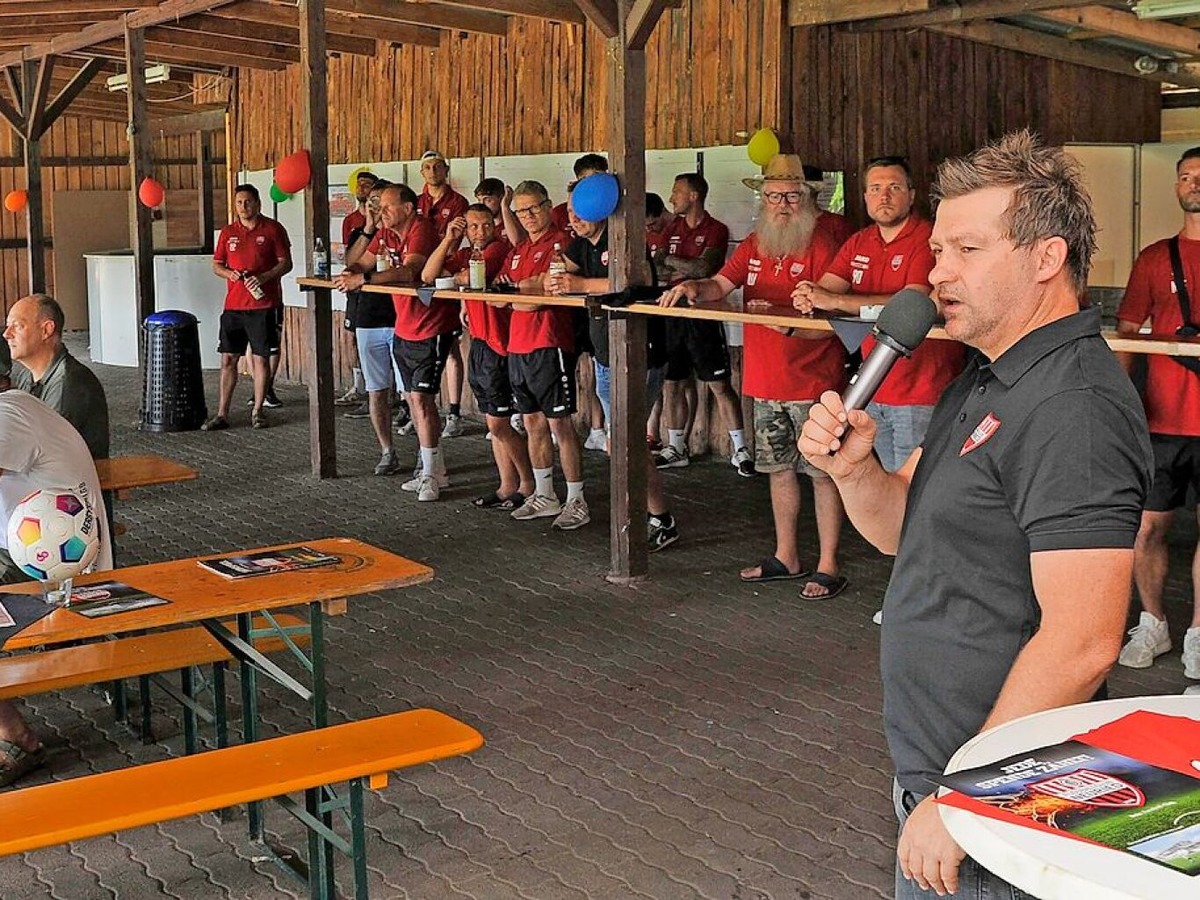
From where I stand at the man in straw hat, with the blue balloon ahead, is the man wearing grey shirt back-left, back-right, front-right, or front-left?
front-left

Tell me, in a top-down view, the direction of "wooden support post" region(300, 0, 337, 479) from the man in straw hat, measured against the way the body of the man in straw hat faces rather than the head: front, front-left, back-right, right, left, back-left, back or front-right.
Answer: right

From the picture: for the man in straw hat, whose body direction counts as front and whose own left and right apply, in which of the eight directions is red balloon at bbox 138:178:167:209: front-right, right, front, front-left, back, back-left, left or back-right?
right

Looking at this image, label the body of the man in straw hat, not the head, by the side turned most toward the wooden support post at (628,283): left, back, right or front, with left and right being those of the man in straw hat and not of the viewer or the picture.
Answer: right

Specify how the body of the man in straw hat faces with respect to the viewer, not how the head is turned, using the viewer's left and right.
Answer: facing the viewer and to the left of the viewer

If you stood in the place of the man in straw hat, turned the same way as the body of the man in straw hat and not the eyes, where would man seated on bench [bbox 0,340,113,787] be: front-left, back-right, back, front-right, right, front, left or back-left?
front

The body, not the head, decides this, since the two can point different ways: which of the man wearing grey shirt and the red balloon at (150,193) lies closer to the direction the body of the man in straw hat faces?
the man wearing grey shirt

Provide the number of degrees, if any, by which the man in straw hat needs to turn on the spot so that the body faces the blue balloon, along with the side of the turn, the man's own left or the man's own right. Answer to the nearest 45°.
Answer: approximately 45° to the man's own right

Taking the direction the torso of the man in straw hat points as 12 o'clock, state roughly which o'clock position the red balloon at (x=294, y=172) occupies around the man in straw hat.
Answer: The red balloon is roughly at 3 o'clock from the man in straw hat.

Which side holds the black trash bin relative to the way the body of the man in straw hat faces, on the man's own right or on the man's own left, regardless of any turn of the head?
on the man's own right

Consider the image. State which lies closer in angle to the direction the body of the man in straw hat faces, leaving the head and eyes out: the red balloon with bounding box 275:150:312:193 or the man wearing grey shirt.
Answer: the man wearing grey shirt
